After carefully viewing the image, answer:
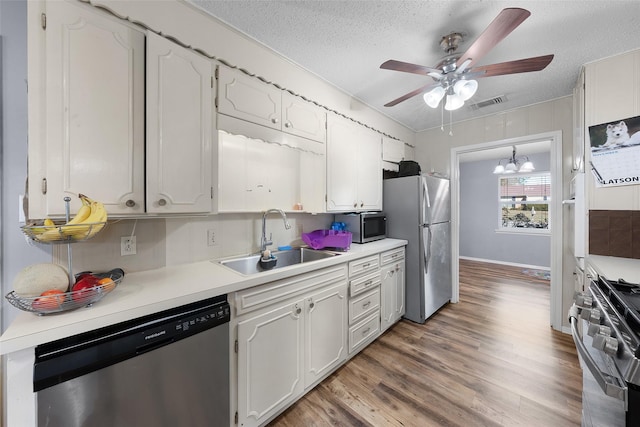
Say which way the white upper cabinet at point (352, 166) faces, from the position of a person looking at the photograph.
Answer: facing the viewer and to the right of the viewer

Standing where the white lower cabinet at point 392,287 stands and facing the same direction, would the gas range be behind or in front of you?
in front

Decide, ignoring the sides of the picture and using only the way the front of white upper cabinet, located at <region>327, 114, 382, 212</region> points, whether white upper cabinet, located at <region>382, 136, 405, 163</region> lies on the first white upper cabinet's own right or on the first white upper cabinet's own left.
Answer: on the first white upper cabinet's own left

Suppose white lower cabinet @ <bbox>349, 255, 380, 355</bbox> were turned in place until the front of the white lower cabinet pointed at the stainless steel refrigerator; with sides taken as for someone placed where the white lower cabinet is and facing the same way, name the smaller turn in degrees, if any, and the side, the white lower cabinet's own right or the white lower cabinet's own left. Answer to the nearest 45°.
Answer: approximately 90° to the white lower cabinet's own left

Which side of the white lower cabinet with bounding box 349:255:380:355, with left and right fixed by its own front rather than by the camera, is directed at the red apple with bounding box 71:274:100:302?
right

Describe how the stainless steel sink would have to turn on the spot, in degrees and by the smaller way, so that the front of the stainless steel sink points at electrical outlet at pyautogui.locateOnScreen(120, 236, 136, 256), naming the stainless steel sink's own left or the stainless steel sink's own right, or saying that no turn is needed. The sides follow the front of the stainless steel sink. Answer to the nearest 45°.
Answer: approximately 90° to the stainless steel sink's own right

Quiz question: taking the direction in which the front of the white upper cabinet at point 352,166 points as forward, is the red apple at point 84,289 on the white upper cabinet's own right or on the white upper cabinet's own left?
on the white upper cabinet's own right

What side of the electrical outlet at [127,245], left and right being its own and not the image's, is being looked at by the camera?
front

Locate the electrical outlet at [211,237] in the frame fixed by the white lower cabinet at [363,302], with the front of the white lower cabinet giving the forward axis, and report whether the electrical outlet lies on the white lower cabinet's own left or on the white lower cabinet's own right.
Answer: on the white lower cabinet's own right

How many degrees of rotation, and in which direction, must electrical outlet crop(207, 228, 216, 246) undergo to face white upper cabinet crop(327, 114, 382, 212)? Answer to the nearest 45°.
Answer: approximately 45° to its left

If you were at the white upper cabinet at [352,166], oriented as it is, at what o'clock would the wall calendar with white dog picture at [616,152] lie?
The wall calendar with white dog picture is roughly at 11 o'clock from the white upper cabinet.

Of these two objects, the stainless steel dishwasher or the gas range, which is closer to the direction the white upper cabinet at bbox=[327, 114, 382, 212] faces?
the gas range

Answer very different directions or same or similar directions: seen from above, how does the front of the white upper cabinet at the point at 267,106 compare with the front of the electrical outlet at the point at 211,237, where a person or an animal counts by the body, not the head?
same or similar directions

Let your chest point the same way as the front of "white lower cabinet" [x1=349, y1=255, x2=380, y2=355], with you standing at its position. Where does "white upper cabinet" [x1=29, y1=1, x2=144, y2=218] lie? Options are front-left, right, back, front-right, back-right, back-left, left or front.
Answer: right

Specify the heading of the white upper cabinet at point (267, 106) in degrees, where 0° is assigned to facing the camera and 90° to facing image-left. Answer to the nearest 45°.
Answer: approximately 315°

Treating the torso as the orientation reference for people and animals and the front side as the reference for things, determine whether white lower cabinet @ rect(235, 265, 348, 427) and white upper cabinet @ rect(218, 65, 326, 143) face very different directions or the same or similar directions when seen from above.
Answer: same or similar directions

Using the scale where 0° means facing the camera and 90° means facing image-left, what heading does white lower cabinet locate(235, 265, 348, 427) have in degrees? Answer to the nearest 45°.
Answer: approximately 315°

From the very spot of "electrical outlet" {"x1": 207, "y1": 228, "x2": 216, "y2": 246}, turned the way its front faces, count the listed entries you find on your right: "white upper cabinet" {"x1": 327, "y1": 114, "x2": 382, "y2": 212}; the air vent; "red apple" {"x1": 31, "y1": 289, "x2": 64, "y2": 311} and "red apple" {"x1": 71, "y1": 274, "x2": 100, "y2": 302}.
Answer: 2

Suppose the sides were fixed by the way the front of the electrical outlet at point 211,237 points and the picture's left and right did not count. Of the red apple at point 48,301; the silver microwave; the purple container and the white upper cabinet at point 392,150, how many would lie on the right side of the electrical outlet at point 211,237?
1

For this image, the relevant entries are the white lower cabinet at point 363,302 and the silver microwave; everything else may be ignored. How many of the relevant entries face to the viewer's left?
0

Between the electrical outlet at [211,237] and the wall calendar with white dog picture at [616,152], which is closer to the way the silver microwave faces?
the wall calendar with white dog picture

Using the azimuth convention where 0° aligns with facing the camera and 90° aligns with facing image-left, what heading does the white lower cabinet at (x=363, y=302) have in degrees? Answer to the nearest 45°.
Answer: approximately 315°
